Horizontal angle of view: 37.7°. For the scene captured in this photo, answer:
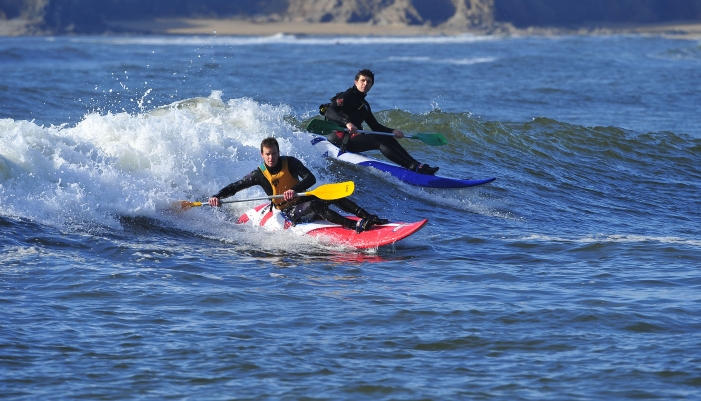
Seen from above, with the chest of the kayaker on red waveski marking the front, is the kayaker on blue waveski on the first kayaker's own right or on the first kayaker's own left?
on the first kayaker's own left

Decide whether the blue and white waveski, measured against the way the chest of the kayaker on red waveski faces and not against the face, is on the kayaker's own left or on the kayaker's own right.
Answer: on the kayaker's own left

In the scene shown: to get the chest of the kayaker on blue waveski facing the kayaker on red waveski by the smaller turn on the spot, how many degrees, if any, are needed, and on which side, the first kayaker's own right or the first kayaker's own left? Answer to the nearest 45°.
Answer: approximately 45° to the first kayaker's own right

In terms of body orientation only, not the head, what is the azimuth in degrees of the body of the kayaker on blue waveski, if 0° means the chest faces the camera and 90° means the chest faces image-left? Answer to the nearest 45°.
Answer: approximately 315°
